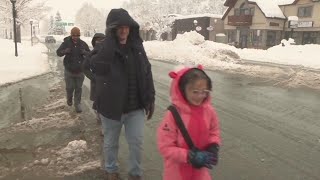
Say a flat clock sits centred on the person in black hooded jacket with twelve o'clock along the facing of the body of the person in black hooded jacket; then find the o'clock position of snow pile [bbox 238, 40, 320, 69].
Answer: The snow pile is roughly at 7 o'clock from the person in black hooded jacket.

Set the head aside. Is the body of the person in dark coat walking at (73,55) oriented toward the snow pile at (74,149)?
yes

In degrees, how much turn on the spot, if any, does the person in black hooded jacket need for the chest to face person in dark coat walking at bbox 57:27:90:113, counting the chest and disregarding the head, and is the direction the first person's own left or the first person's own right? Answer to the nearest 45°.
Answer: approximately 180°

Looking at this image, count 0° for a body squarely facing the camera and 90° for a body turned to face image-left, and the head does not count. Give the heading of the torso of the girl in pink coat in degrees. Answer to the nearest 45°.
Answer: approximately 315°

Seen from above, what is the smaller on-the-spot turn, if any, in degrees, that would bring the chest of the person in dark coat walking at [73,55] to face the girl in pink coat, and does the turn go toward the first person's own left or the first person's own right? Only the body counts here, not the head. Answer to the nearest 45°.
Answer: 0° — they already face them

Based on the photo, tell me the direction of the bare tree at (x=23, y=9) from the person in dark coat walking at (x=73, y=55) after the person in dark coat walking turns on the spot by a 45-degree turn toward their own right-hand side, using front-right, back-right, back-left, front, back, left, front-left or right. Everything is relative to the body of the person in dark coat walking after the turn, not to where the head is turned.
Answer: back-right

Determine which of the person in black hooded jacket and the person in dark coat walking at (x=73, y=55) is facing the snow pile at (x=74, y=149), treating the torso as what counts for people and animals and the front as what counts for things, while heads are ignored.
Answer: the person in dark coat walking

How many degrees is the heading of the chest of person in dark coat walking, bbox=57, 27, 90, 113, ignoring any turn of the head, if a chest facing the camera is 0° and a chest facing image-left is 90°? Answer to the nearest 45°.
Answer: approximately 0°

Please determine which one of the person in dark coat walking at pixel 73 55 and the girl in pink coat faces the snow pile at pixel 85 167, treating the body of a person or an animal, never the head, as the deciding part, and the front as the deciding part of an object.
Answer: the person in dark coat walking

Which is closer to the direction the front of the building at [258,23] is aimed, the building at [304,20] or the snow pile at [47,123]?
the snow pile

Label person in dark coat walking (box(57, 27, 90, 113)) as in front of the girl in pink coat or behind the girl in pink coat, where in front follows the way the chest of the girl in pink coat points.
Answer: behind
